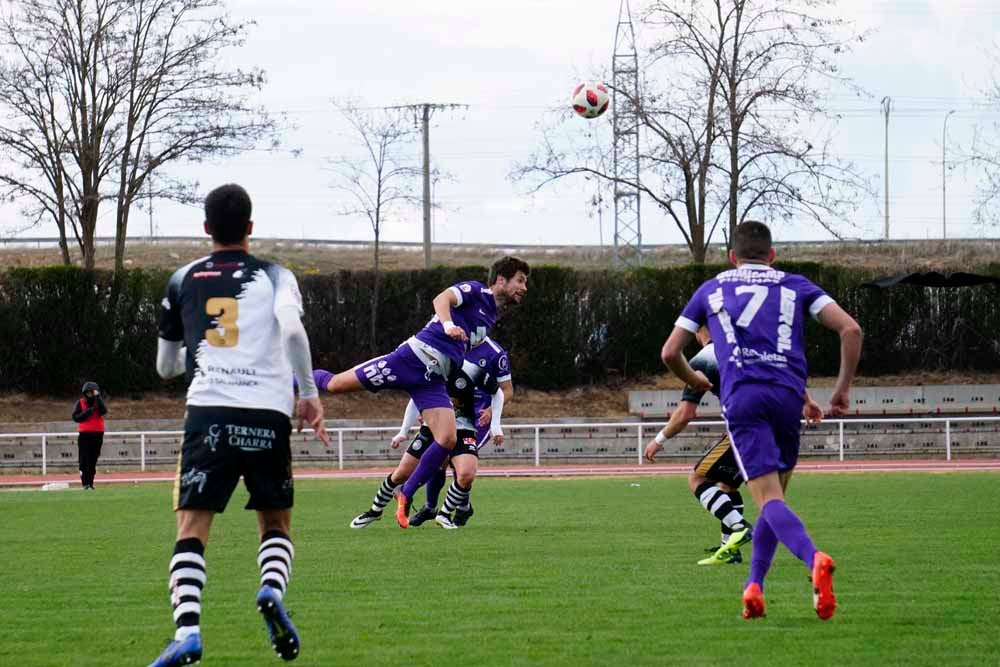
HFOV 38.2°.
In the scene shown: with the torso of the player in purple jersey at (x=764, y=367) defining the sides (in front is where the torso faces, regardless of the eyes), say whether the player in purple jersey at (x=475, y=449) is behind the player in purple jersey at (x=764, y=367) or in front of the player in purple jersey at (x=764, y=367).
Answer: in front

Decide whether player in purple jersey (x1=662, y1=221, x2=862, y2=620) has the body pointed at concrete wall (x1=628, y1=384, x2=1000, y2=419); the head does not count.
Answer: yes

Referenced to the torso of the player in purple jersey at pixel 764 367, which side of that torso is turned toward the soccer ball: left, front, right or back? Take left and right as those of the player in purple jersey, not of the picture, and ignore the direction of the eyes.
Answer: front

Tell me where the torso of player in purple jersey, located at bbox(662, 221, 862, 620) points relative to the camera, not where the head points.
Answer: away from the camera

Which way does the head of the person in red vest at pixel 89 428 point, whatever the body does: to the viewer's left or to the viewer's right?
to the viewer's right

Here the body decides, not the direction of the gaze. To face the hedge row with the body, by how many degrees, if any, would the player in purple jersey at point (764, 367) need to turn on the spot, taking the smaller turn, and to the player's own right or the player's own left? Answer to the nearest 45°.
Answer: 0° — they already face it
